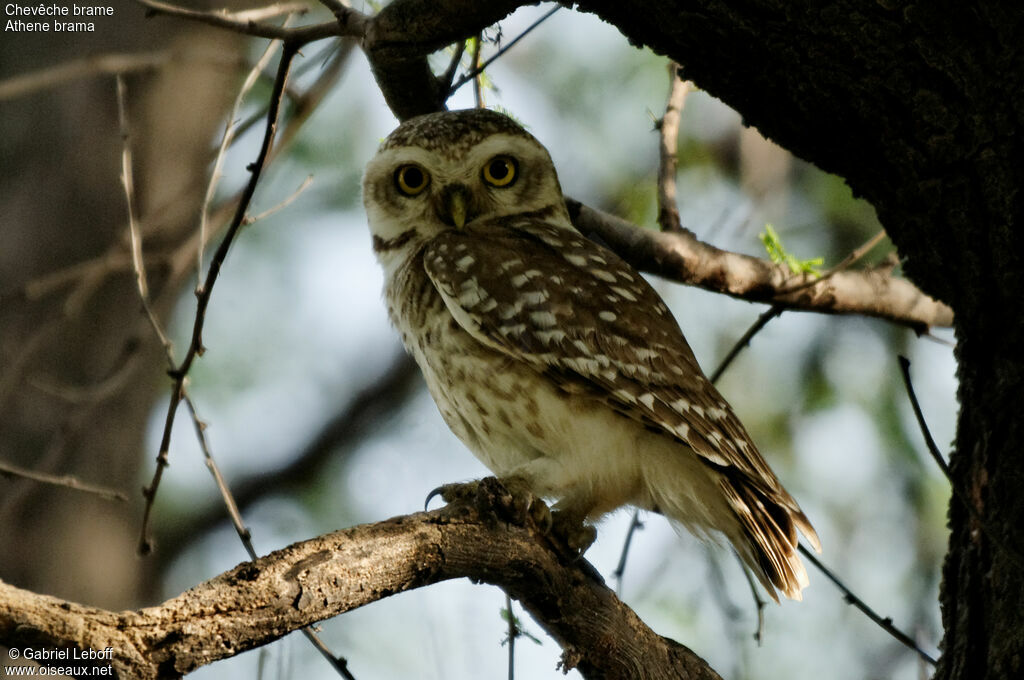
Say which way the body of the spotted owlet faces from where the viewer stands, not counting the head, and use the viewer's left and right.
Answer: facing to the left of the viewer

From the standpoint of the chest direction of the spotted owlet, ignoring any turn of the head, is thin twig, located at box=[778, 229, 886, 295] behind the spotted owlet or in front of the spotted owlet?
behind
